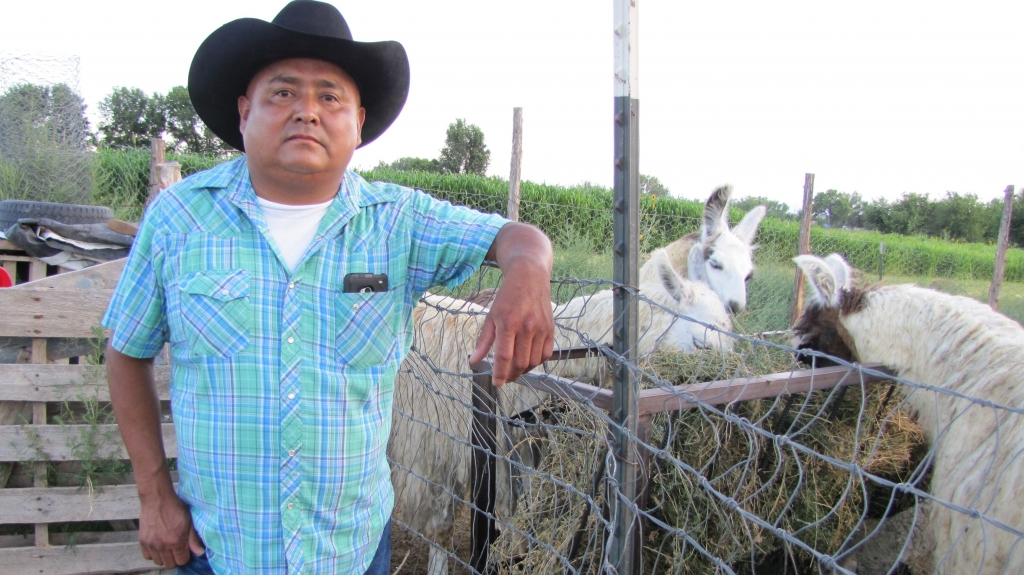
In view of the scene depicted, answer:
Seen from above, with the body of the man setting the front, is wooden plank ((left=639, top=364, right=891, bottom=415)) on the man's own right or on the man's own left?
on the man's own left

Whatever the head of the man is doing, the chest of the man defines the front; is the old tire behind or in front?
behind

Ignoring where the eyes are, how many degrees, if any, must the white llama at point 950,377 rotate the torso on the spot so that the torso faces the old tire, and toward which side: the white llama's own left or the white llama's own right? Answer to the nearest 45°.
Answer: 0° — it already faces it

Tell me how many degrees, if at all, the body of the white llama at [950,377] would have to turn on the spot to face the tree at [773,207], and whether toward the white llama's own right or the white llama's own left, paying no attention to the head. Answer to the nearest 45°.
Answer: approximately 90° to the white llama's own right

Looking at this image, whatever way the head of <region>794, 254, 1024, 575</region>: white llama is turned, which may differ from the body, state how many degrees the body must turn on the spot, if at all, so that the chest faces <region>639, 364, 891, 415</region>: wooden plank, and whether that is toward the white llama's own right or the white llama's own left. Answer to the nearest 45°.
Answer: approximately 45° to the white llama's own left

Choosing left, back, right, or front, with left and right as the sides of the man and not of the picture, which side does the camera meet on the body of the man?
front

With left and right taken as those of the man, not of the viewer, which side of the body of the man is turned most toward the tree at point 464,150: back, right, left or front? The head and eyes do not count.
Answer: back

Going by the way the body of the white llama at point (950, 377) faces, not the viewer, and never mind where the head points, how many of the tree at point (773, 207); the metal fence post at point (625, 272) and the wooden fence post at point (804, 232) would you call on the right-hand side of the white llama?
2

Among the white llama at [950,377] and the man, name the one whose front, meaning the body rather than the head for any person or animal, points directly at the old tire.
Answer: the white llama

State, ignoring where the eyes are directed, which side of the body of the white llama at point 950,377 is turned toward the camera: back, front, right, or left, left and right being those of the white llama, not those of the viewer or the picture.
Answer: left

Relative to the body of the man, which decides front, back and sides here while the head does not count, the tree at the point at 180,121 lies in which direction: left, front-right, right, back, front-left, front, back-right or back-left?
back

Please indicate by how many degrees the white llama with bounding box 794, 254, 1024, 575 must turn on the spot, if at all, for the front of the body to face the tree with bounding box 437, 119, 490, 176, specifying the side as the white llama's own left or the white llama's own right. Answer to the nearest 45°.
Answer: approximately 45° to the white llama's own right

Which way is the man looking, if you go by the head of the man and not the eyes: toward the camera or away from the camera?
toward the camera

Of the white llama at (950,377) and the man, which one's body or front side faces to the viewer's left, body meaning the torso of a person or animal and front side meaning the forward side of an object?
the white llama

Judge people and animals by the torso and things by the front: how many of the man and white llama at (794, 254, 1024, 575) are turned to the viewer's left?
1

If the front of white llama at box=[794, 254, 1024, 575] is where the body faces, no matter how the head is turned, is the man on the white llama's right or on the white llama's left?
on the white llama's left
